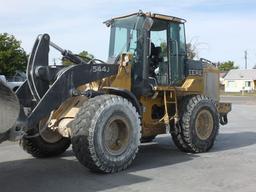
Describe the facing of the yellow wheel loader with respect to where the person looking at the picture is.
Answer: facing the viewer and to the left of the viewer

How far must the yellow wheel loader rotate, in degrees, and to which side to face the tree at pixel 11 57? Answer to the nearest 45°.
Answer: approximately 135° to its right
